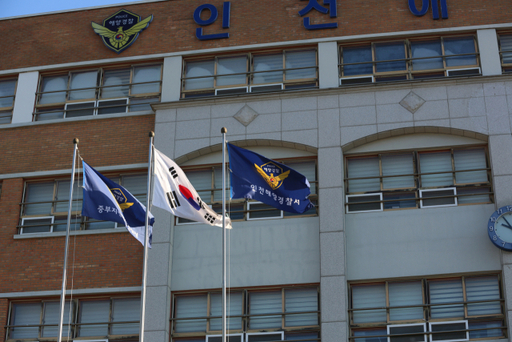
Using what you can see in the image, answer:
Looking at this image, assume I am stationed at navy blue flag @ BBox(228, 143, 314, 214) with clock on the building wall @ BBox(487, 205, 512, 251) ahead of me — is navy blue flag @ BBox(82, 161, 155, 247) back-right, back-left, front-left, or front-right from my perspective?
back-left

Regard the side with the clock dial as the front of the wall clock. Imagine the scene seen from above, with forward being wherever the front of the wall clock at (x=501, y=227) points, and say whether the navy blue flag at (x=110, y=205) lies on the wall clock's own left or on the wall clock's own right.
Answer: on the wall clock's own right

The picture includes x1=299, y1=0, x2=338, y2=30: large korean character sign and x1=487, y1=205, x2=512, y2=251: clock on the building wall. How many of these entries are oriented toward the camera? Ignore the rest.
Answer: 2

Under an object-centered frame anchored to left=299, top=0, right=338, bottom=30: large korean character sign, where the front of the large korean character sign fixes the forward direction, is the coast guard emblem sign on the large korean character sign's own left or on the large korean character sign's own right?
on the large korean character sign's own right

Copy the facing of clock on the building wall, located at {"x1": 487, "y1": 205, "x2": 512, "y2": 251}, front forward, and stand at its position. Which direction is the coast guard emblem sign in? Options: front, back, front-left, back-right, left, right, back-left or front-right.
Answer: right

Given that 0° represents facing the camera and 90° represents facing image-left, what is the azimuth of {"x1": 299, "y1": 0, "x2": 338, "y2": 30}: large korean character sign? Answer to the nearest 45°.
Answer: approximately 0°

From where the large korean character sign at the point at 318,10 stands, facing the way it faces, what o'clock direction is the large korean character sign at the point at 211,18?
the large korean character sign at the point at 211,18 is roughly at 3 o'clock from the large korean character sign at the point at 318,10.

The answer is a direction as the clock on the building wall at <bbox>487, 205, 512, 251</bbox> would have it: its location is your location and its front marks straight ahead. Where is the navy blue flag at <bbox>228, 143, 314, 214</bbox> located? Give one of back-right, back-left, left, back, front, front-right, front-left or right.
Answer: front-right

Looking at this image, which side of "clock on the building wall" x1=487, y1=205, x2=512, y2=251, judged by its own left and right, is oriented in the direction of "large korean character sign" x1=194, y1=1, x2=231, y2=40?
right
